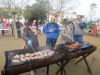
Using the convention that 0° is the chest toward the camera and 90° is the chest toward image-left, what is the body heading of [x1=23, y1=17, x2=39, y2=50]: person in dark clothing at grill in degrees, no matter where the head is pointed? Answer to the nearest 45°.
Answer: approximately 315°

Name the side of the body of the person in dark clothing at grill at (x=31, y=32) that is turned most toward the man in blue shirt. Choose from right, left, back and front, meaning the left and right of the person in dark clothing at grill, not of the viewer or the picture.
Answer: left
